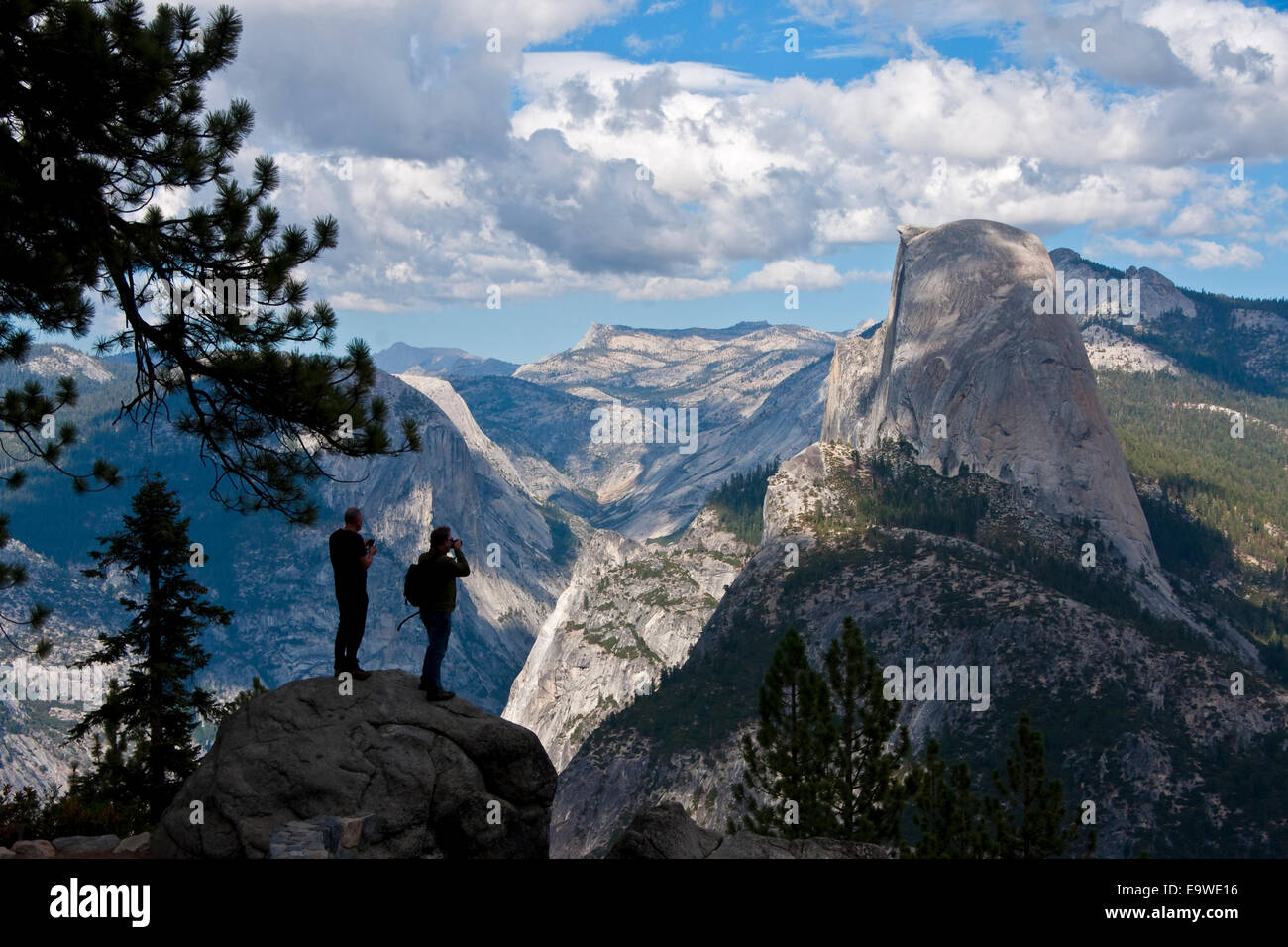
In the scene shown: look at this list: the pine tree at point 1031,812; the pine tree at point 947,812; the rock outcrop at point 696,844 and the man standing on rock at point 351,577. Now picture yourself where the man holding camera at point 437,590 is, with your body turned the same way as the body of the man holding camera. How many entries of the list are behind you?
1

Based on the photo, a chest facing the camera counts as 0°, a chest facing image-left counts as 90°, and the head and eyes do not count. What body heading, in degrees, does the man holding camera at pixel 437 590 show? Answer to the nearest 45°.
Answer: approximately 270°

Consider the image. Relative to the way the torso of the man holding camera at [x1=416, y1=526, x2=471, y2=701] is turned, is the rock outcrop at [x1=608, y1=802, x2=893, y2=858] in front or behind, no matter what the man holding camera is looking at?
in front

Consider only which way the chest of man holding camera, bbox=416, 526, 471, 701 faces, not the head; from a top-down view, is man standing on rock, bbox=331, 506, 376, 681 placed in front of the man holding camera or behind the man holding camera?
behind

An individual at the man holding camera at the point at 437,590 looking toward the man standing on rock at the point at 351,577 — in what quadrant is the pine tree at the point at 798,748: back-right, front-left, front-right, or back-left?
back-right

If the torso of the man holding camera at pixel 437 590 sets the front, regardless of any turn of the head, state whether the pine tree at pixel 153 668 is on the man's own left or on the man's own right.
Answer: on the man's own left

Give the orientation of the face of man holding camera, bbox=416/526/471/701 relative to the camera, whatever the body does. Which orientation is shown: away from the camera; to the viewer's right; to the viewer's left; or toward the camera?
to the viewer's right

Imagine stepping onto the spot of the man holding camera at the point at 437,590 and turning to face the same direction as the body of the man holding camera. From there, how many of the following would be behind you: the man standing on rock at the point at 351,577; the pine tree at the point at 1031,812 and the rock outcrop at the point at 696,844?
1
